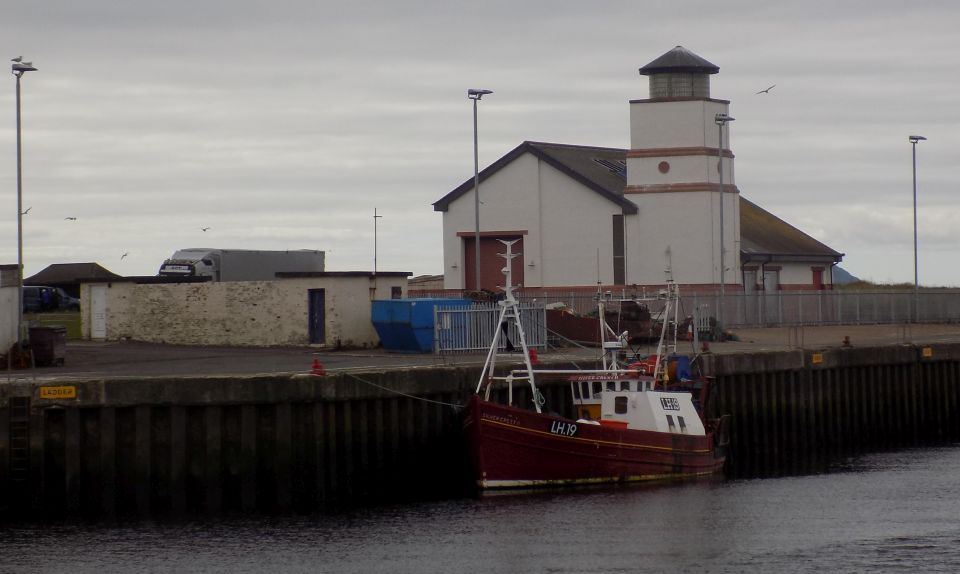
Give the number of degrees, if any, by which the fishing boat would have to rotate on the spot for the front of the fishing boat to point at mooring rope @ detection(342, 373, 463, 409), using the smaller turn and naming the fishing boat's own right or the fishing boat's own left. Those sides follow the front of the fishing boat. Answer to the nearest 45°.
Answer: approximately 45° to the fishing boat's own right

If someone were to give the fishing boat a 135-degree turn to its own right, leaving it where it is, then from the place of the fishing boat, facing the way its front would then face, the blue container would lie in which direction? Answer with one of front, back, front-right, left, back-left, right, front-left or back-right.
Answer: front-left

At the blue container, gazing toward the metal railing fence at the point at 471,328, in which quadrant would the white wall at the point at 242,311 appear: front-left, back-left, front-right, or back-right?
back-left

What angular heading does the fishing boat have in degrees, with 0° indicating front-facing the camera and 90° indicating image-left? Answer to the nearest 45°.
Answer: approximately 45°
